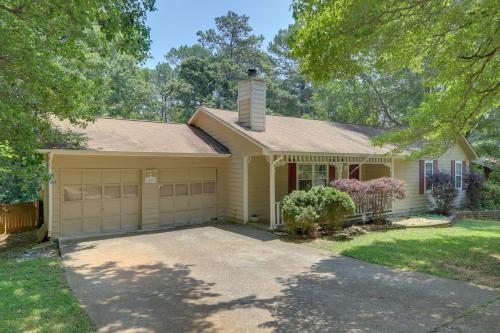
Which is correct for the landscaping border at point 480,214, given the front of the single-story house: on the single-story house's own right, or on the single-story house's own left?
on the single-story house's own left

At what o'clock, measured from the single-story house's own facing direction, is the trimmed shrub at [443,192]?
The trimmed shrub is roughly at 10 o'clock from the single-story house.

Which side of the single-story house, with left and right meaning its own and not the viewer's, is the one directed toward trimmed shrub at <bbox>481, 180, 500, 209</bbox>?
left

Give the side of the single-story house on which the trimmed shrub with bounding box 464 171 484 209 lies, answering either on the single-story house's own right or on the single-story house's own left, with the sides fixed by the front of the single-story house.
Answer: on the single-story house's own left

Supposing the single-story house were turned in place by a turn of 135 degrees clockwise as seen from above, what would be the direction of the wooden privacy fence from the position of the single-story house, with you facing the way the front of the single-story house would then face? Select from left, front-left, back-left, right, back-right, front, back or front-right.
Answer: front

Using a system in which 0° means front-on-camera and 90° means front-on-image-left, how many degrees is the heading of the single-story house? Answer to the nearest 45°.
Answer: approximately 315°

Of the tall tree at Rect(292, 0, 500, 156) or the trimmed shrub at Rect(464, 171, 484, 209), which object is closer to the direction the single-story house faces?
the tall tree
